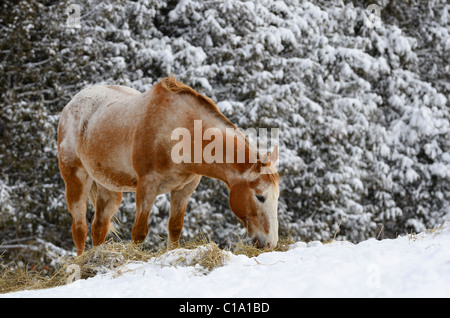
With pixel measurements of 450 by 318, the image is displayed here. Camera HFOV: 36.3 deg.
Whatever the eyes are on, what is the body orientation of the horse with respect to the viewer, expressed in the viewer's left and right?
facing the viewer and to the right of the viewer
